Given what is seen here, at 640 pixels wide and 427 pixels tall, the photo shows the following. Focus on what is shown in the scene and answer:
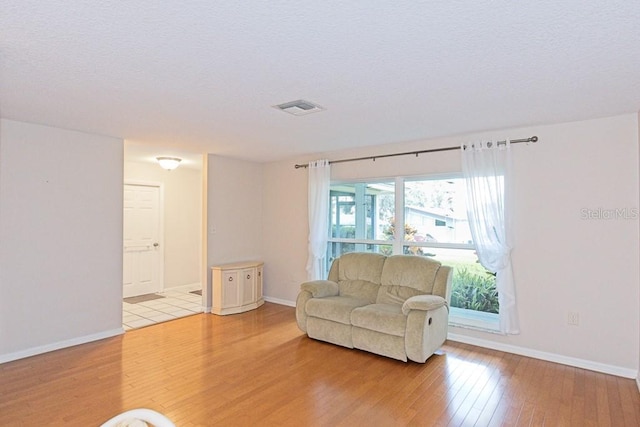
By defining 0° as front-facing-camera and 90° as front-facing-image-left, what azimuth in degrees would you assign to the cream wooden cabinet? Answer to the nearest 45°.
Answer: approximately 315°

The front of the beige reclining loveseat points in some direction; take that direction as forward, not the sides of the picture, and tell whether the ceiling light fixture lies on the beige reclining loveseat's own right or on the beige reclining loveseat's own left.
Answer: on the beige reclining loveseat's own right

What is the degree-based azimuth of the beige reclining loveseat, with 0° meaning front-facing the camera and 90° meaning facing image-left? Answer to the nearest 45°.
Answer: approximately 45°

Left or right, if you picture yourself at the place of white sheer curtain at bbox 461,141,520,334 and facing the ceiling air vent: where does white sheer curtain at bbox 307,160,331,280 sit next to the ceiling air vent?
right

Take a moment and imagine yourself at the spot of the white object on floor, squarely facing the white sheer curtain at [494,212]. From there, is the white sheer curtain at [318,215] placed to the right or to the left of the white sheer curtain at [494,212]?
left

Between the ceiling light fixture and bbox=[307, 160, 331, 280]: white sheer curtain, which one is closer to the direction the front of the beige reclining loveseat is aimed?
the ceiling light fixture

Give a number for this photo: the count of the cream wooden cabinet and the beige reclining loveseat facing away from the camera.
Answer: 0

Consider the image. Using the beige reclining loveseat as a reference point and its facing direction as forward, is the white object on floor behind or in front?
in front
